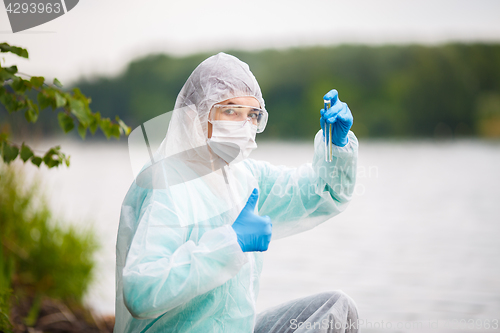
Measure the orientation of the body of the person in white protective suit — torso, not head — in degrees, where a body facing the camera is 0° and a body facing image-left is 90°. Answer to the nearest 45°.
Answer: approximately 315°
